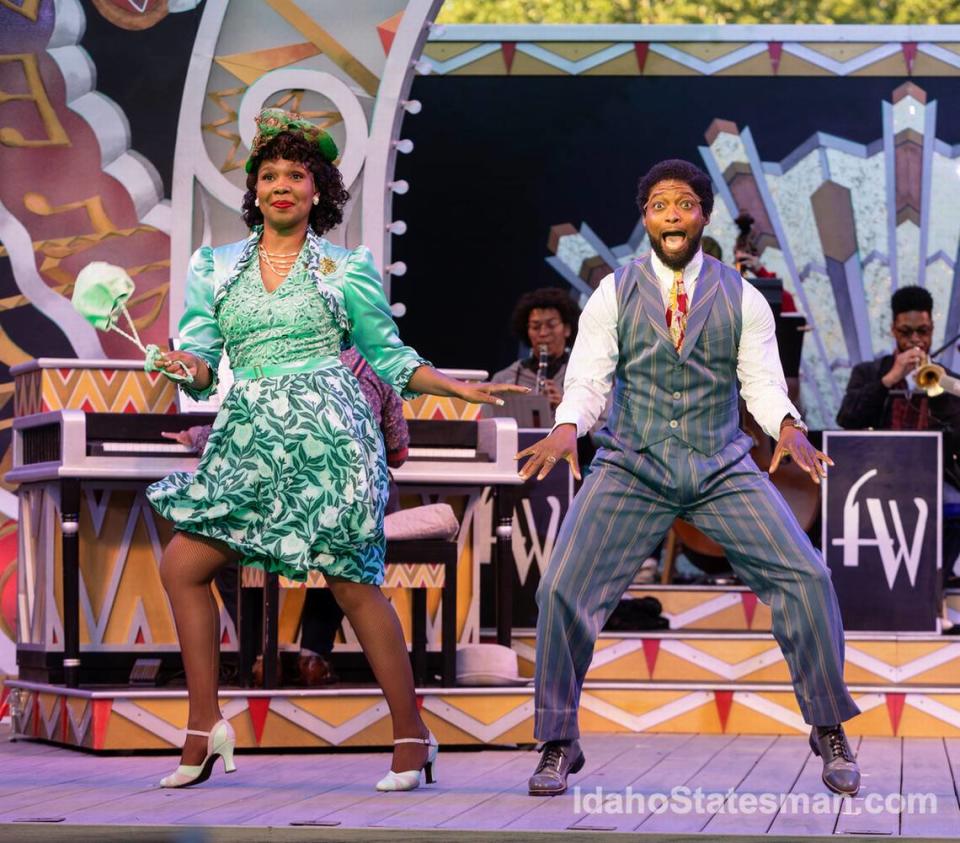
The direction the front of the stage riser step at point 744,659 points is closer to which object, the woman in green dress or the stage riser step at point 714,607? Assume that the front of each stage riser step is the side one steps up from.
the woman in green dress

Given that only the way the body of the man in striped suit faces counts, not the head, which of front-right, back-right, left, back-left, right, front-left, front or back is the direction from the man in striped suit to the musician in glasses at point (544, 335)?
back

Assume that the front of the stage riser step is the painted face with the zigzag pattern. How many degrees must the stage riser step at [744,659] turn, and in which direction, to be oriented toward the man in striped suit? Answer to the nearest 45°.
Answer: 0° — it already faces them

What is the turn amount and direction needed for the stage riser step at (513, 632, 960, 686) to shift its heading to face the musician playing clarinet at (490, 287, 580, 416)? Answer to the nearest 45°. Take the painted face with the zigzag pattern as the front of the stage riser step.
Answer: approximately 135° to its right

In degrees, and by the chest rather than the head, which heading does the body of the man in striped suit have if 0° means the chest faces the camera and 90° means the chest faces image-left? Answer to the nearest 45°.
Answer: approximately 0°
